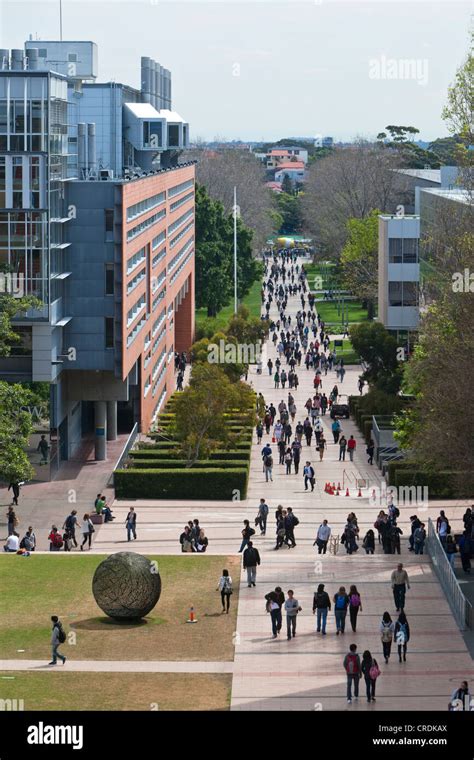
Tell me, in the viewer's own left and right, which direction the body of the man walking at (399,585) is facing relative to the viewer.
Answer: facing the viewer

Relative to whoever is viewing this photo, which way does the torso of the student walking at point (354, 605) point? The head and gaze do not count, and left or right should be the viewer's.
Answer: facing away from the viewer

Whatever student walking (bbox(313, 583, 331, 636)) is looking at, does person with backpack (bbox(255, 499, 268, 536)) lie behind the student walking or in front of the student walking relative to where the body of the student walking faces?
in front

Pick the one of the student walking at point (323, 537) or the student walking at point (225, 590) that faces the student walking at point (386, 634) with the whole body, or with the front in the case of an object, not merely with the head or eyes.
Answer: the student walking at point (323, 537)

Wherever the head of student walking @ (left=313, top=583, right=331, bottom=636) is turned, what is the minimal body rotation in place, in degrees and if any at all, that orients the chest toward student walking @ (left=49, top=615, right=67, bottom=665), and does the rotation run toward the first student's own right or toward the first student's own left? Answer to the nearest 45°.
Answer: approximately 135° to the first student's own left

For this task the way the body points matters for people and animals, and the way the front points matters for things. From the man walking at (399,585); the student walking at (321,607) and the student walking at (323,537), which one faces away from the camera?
the student walking at (321,607)

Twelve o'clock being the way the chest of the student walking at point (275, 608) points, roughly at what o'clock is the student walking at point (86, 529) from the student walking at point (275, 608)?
the student walking at point (86, 529) is roughly at 5 o'clock from the student walking at point (275, 608).

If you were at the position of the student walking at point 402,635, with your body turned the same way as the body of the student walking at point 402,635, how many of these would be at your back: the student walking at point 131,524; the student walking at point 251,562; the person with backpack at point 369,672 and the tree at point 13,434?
1

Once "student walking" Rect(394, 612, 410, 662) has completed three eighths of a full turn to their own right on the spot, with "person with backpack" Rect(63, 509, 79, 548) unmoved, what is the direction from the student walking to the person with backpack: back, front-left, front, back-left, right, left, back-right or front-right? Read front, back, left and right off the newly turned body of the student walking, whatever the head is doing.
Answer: back

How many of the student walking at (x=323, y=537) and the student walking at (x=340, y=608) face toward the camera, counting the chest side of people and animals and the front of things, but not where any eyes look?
1

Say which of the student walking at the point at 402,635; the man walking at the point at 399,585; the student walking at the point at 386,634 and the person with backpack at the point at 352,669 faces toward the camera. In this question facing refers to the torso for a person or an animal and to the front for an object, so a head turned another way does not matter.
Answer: the man walking at the point at 399,585
